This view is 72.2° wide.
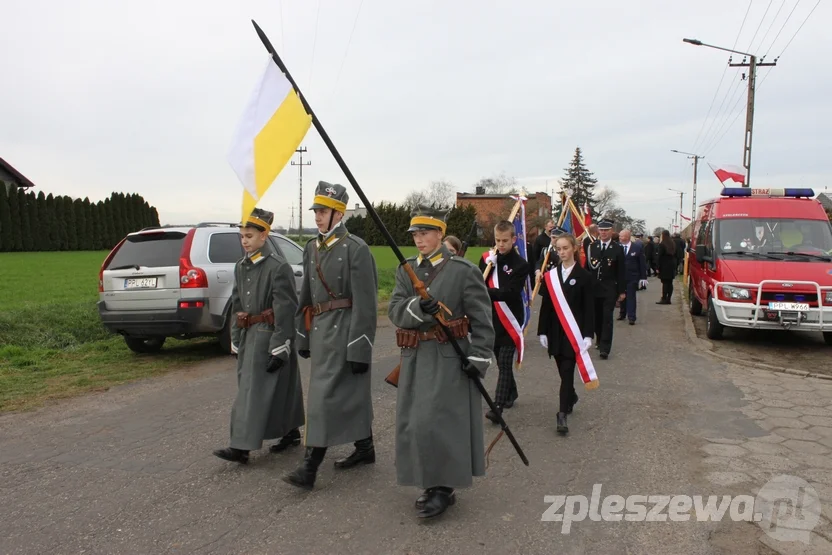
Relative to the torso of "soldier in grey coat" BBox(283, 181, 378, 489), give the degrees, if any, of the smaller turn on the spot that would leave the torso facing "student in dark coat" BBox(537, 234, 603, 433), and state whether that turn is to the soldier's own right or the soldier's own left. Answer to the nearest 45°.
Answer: approximately 180°

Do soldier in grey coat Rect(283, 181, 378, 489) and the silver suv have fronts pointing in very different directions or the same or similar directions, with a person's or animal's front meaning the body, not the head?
very different directions

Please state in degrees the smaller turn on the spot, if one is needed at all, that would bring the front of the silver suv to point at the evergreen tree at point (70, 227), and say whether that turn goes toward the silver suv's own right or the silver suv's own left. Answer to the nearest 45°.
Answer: approximately 45° to the silver suv's own left

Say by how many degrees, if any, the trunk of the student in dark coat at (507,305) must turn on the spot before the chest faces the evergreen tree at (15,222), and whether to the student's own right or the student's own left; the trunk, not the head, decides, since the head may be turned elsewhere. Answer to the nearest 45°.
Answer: approximately 90° to the student's own right

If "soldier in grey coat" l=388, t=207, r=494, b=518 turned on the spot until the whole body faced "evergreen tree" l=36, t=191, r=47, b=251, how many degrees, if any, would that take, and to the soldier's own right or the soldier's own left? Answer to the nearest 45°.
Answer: approximately 90° to the soldier's own right

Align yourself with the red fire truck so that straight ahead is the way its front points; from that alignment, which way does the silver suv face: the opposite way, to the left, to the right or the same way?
the opposite way

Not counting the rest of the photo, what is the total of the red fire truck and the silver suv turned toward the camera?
1

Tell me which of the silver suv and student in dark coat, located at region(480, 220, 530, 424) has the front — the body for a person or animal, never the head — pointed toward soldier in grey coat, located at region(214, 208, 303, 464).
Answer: the student in dark coat

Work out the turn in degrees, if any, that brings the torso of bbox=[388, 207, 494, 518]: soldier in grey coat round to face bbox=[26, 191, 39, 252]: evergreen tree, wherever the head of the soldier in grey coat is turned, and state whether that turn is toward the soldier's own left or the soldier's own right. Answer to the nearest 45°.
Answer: approximately 90° to the soldier's own right
